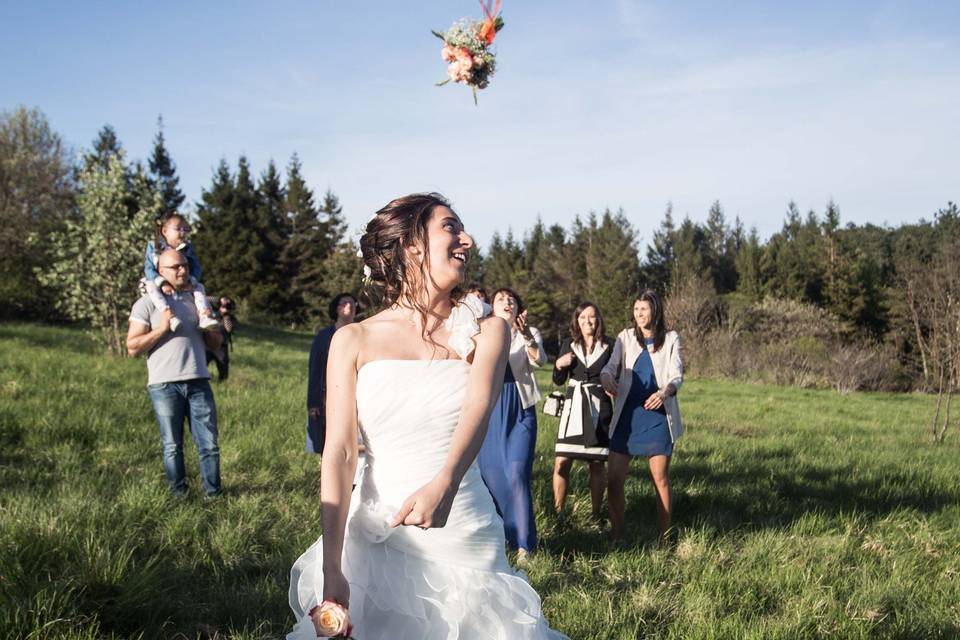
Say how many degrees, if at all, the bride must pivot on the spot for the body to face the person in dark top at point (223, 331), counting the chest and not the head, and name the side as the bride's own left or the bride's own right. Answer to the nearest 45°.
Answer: approximately 180°

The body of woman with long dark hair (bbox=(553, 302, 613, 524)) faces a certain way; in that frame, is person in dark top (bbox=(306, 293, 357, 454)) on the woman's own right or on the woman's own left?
on the woman's own right

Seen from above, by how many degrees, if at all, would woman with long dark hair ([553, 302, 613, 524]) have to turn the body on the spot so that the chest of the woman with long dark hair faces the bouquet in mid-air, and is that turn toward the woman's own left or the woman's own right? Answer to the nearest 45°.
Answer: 0° — they already face it

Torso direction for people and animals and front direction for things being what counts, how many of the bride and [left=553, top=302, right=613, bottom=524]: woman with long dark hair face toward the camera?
2

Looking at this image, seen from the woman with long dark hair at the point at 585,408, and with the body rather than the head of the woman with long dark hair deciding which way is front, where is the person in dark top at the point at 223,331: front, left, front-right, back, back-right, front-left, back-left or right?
right

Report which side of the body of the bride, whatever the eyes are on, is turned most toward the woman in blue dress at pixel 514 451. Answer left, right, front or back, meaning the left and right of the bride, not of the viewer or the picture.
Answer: back

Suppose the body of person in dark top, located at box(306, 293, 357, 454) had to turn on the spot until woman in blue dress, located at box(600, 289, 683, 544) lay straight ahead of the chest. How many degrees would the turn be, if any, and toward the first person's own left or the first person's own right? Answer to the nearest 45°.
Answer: approximately 45° to the first person's own left

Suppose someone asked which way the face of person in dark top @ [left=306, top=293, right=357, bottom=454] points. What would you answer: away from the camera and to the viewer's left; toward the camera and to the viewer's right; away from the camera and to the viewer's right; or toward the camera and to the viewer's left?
toward the camera and to the viewer's right

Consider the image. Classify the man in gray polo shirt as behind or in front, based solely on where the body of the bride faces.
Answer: behind

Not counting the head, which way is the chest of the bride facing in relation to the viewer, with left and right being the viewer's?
facing the viewer

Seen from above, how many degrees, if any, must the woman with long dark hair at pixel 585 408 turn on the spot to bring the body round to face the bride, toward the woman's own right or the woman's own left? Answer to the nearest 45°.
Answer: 0° — they already face them

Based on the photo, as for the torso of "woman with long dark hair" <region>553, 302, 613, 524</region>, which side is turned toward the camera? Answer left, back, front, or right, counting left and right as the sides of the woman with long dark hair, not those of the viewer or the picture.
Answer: front
